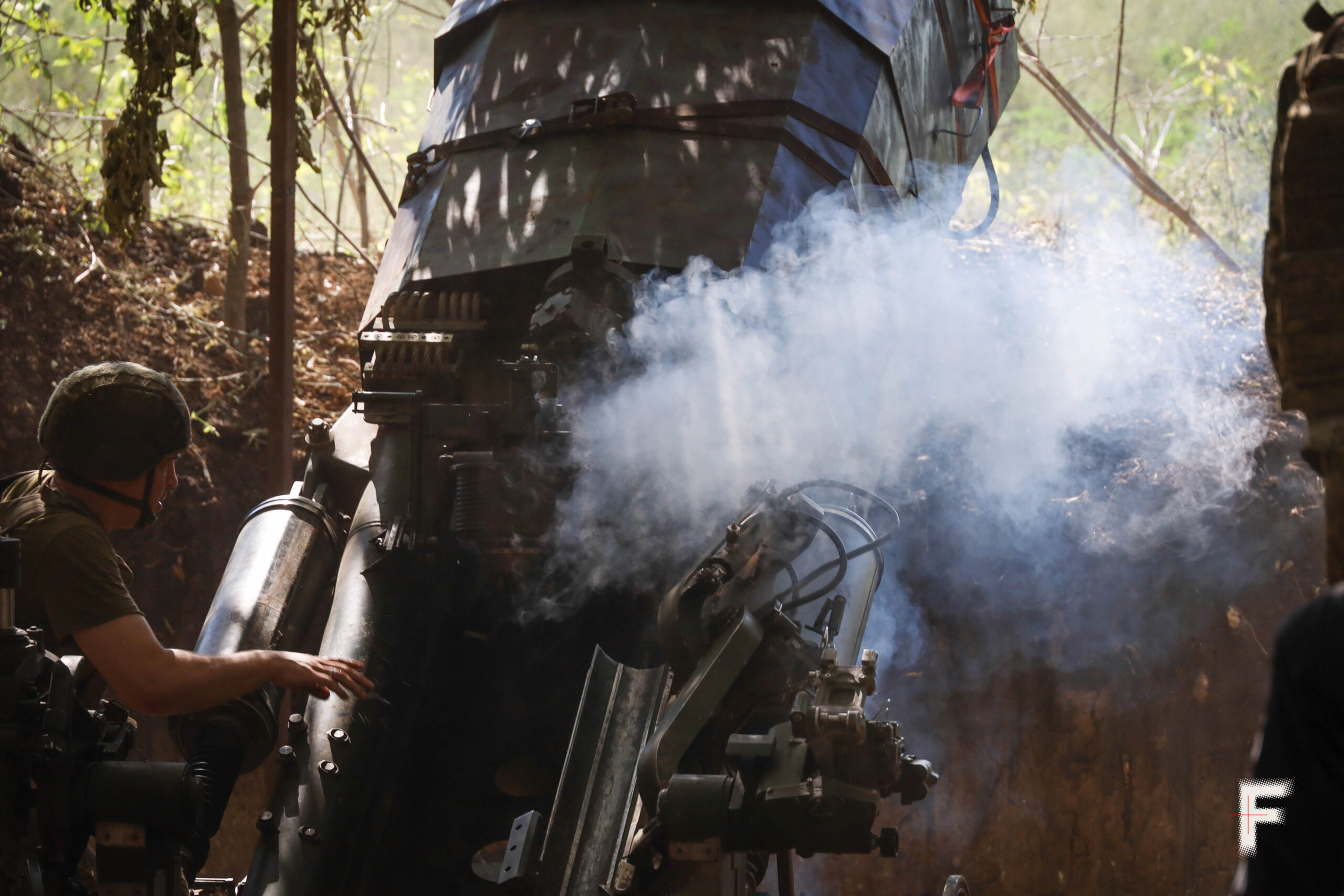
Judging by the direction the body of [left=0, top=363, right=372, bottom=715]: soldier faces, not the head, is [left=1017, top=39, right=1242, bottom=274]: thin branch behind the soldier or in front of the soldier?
in front

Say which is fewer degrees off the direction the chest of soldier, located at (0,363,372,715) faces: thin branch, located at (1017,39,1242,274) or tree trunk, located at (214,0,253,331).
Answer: the thin branch

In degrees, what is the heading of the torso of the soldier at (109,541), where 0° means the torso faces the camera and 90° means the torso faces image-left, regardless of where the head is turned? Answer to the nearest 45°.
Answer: approximately 270°

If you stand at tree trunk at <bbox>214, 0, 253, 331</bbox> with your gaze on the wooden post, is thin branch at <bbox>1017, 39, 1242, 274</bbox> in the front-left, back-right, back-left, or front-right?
front-left

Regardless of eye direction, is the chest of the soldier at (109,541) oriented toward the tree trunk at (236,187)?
no
